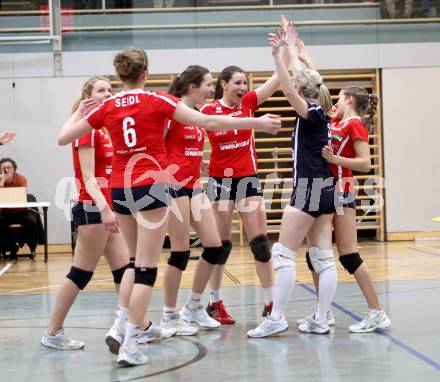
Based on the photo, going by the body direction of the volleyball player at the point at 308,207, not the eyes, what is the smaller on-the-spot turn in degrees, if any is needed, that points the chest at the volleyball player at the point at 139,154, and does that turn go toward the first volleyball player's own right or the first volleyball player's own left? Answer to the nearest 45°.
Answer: approximately 90° to the first volleyball player's own left

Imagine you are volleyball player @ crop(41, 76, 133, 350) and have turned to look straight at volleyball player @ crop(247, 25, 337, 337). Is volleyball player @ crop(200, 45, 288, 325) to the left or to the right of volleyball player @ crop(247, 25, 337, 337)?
left

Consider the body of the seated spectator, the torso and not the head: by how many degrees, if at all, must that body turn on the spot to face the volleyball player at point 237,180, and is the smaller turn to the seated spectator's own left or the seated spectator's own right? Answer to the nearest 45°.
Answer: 0° — they already face them

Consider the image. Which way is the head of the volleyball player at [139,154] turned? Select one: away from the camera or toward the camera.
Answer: away from the camera

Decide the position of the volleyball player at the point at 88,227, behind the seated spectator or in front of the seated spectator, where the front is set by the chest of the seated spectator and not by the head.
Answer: in front

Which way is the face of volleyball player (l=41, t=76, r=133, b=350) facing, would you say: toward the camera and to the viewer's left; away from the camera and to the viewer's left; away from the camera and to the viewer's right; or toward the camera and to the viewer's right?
toward the camera and to the viewer's right

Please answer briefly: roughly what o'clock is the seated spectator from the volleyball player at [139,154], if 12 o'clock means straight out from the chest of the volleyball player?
The seated spectator is roughly at 10 o'clock from the volleyball player.

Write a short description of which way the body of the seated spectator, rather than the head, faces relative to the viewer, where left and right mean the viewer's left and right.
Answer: facing the viewer

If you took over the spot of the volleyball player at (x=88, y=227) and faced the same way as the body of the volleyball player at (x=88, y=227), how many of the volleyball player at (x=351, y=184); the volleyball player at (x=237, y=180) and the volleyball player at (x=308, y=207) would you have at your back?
0

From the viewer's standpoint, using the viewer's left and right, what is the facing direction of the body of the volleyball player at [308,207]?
facing away from the viewer and to the left of the viewer

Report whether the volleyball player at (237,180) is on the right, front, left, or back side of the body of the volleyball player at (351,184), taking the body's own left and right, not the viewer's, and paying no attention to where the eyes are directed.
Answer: front

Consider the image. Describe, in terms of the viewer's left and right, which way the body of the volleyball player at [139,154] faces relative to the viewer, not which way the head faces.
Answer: facing away from the viewer and to the right of the viewer

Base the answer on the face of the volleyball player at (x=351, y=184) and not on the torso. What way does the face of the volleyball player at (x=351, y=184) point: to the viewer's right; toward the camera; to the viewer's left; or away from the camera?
to the viewer's left

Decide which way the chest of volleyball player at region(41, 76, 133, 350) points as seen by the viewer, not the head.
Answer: to the viewer's right

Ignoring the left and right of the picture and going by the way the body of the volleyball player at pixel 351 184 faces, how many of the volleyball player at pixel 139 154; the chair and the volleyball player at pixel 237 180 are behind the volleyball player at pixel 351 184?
0

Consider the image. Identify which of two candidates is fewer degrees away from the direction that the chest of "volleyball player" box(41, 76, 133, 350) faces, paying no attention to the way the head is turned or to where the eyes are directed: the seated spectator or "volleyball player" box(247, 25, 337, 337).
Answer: the volleyball player

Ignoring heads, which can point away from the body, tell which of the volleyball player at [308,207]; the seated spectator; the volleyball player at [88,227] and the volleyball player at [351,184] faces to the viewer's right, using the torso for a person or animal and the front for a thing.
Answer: the volleyball player at [88,227]
